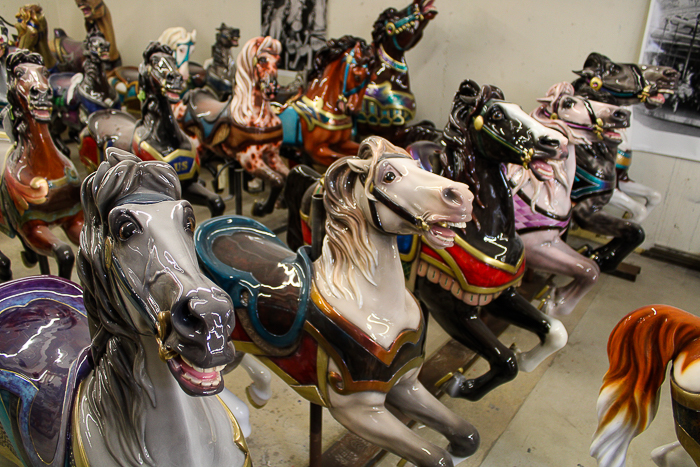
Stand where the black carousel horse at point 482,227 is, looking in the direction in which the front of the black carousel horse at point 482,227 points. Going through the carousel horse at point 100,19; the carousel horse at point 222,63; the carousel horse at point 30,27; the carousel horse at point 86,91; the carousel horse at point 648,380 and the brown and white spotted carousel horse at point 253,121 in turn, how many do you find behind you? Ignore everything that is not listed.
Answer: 5

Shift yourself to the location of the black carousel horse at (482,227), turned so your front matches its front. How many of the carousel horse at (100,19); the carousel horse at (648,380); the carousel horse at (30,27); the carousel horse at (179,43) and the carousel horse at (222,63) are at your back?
4

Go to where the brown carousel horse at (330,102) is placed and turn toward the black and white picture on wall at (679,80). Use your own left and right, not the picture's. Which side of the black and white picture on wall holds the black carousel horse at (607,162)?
right

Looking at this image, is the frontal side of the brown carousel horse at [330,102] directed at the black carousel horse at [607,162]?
yes

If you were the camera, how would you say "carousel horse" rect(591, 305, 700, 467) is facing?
facing to the right of the viewer

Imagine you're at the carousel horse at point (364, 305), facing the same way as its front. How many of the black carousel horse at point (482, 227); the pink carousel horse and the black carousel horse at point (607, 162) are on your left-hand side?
3

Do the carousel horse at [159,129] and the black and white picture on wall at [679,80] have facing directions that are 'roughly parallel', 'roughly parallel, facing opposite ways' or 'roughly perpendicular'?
roughly perpendicular

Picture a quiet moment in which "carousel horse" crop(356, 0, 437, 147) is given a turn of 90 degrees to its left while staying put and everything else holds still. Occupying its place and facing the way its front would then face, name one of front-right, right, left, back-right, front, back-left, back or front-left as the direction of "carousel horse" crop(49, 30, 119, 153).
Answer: back-left

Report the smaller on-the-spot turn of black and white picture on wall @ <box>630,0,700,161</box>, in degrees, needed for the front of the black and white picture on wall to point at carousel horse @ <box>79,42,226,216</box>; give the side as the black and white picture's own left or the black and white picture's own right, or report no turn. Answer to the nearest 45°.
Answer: approximately 45° to the black and white picture's own right
